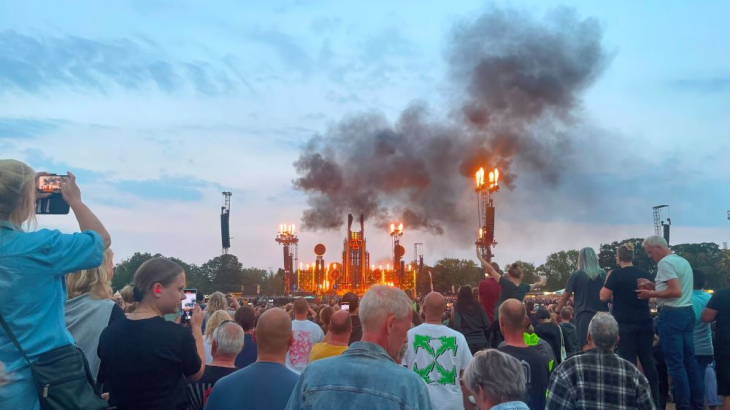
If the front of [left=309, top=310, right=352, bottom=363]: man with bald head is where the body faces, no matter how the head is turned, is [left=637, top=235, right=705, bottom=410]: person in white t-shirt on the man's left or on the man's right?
on the man's right

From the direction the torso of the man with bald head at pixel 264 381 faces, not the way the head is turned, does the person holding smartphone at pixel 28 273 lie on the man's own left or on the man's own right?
on the man's own left

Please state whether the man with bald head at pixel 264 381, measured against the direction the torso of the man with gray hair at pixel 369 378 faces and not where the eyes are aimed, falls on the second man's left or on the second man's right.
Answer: on the second man's left

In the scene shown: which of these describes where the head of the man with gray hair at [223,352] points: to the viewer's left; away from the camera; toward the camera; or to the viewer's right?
away from the camera

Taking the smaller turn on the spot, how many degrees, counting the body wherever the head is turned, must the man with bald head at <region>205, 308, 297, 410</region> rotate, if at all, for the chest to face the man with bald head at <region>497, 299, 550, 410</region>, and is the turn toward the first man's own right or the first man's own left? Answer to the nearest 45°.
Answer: approximately 45° to the first man's own right

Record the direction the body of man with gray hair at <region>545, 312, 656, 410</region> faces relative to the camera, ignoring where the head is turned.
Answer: away from the camera

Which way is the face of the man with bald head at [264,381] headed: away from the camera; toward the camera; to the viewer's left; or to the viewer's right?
away from the camera

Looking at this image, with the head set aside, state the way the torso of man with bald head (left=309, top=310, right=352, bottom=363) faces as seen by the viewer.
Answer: away from the camera

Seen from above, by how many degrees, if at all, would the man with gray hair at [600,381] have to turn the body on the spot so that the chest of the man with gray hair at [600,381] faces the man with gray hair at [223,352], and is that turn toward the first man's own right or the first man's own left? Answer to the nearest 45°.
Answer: approximately 90° to the first man's own left

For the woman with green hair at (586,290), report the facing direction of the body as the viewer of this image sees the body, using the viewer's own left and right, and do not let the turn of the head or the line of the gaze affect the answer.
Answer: facing away from the viewer

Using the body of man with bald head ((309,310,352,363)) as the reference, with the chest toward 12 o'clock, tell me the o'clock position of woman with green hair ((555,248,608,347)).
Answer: The woman with green hair is roughly at 2 o'clock from the man with bald head.

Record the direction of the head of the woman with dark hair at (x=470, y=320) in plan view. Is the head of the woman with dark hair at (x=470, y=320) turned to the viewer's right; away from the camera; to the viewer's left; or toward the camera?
away from the camera

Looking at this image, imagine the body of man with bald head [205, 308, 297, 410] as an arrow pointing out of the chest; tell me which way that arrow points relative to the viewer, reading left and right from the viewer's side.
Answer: facing away from the viewer

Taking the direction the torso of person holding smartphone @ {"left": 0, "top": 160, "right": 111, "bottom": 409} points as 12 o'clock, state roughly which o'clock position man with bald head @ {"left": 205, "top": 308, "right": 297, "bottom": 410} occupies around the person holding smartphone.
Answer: The man with bald head is roughly at 1 o'clock from the person holding smartphone.

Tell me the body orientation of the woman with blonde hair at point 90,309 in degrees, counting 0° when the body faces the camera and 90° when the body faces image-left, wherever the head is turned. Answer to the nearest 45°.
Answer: approximately 225°
